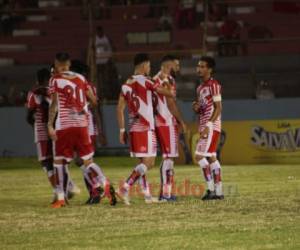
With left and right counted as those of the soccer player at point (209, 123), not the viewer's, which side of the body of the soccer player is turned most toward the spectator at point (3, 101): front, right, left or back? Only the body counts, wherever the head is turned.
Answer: right

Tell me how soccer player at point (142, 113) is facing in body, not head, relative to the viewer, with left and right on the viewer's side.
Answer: facing away from the viewer and to the right of the viewer

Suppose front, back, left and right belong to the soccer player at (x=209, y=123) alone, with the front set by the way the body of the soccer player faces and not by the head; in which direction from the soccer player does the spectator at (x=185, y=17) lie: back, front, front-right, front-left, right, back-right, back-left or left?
back-right

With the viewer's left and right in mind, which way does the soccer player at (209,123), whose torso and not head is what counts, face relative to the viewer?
facing the viewer and to the left of the viewer

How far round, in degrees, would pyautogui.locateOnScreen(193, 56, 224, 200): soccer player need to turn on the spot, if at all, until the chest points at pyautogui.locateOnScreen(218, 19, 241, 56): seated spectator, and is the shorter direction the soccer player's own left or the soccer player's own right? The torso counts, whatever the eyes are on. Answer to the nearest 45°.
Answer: approximately 135° to the soccer player's own right

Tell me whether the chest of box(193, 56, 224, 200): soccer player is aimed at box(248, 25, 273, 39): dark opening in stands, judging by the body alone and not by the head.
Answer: no

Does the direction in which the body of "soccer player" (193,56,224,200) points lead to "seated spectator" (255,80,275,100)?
no

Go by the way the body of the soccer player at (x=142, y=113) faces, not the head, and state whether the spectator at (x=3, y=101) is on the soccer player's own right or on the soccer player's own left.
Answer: on the soccer player's own left

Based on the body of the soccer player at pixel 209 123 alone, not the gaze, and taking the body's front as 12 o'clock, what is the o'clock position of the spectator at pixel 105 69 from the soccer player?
The spectator is roughly at 4 o'clock from the soccer player.

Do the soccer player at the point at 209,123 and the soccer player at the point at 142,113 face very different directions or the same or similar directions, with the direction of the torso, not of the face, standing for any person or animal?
very different directions

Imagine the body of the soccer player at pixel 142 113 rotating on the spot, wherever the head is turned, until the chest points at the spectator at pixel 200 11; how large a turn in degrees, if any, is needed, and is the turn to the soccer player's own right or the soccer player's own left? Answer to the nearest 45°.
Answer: approximately 45° to the soccer player's own left

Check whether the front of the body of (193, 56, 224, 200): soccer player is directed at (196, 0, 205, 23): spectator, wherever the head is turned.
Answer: no

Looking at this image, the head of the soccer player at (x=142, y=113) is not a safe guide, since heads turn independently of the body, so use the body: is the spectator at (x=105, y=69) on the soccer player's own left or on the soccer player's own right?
on the soccer player's own left
